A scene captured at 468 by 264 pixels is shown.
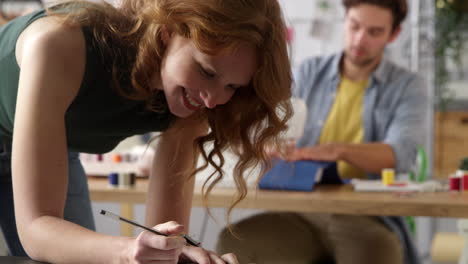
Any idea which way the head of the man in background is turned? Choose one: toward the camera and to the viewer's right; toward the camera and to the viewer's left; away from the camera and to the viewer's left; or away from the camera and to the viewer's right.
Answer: toward the camera and to the viewer's left

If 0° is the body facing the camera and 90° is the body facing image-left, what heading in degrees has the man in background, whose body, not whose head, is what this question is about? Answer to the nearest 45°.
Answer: approximately 45°
